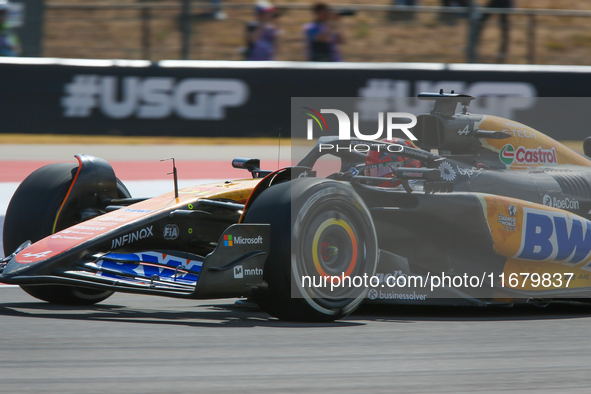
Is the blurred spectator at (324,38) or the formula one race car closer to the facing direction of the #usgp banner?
the formula one race car

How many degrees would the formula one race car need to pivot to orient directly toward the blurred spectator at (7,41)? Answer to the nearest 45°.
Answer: approximately 90° to its right

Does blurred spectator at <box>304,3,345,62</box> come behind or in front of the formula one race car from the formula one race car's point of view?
behind

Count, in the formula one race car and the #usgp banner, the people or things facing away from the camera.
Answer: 0

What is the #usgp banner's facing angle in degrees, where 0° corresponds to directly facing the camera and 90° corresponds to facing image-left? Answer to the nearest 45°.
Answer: approximately 0°
